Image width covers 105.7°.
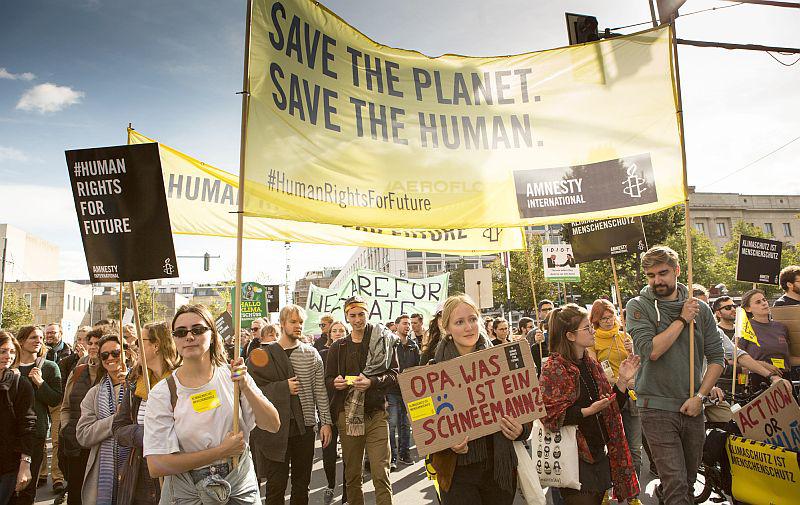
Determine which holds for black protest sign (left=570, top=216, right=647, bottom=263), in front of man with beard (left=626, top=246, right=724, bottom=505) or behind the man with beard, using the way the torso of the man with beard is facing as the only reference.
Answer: behind

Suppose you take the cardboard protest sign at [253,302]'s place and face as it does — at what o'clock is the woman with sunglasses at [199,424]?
The woman with sunglasses is roughly at 12 o'clock from the cardboard protest sign.
